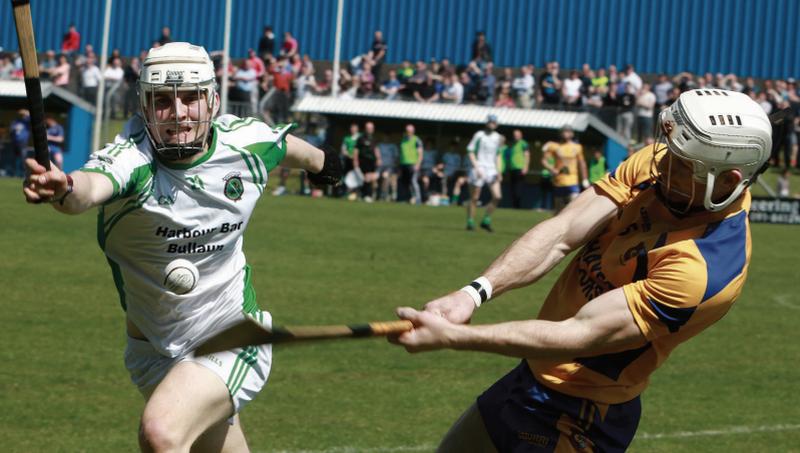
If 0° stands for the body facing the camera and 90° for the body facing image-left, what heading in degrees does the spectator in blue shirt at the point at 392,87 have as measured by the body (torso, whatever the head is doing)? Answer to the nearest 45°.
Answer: approximately 0°

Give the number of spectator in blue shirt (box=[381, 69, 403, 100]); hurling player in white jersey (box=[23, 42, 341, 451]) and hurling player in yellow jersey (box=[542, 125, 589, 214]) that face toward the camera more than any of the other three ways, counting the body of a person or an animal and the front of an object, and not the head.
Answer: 3

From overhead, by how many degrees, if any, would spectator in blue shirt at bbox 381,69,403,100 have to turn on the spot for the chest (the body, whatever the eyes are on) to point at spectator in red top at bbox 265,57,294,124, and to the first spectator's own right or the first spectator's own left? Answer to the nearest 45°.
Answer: approximately 45° to the first spectator's own right

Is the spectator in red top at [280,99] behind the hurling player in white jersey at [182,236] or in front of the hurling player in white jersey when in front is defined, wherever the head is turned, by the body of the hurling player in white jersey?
behind

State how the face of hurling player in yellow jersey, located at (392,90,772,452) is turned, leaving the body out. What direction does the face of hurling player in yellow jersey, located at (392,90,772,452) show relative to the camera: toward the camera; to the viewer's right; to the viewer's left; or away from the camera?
to the viewer's left

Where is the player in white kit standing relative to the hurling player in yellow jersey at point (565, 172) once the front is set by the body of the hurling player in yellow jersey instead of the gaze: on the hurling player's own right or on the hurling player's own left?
on the hurling player's own right
